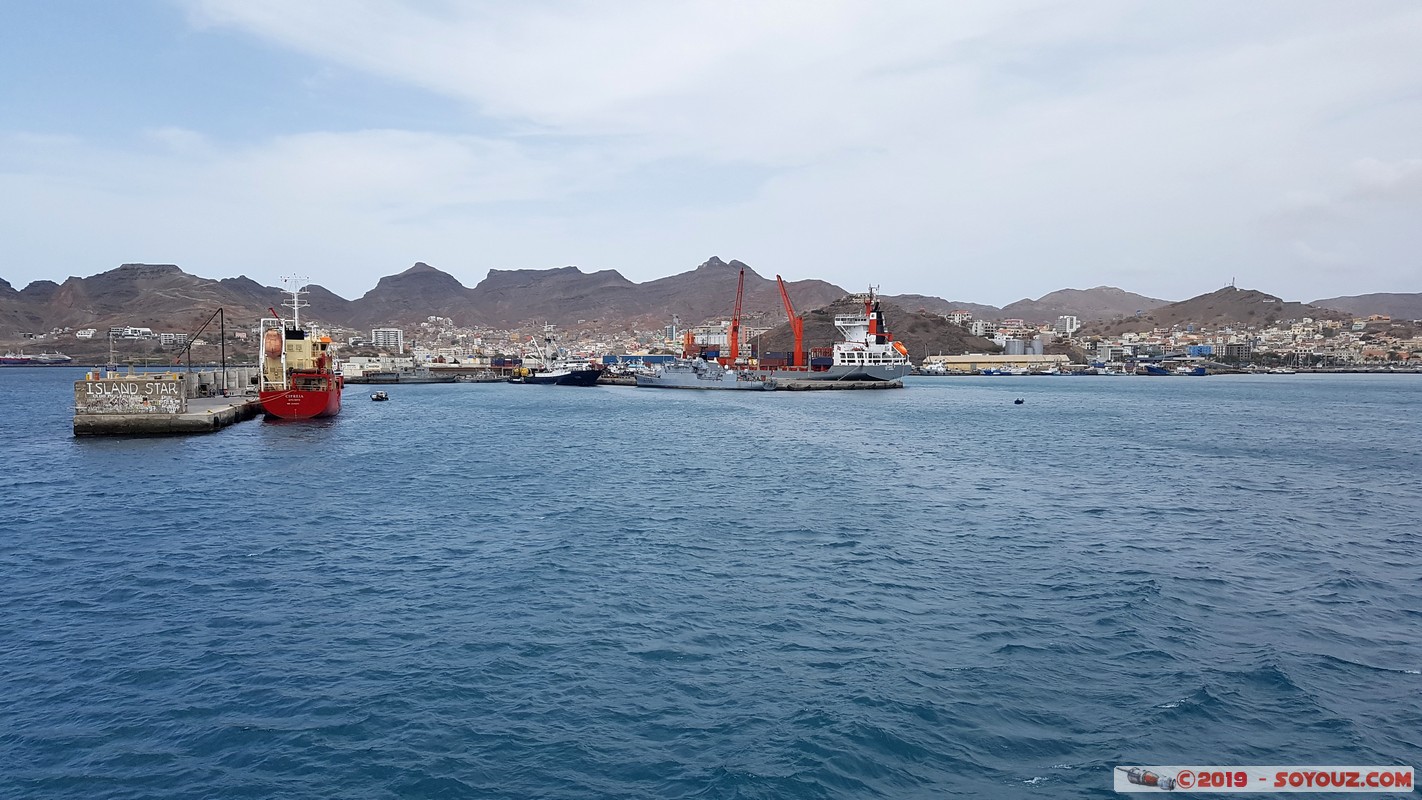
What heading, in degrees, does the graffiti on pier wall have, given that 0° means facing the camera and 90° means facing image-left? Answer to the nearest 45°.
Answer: approximately 0°
